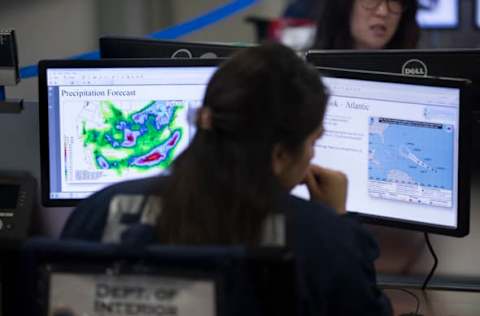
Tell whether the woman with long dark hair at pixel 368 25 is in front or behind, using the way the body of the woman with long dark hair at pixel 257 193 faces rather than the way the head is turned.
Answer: in front

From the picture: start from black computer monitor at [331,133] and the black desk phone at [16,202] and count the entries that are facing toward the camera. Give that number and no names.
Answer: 2

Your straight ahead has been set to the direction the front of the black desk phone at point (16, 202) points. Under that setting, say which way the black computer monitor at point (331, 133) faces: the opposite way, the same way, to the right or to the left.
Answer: the same way

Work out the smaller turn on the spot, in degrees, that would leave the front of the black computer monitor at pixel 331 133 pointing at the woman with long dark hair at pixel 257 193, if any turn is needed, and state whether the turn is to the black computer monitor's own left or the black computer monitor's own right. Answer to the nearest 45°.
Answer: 0° — it already faces them

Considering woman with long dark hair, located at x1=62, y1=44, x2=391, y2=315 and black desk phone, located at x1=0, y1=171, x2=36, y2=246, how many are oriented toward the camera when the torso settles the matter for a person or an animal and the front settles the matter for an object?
1

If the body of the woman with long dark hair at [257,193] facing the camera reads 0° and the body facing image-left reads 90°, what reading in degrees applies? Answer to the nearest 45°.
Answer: approximately 225°

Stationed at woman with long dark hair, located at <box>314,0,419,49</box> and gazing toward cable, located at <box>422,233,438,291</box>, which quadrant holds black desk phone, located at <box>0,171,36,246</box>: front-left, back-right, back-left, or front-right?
front-right

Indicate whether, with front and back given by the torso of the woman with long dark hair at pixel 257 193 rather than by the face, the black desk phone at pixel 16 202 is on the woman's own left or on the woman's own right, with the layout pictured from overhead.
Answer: on the woman's own left

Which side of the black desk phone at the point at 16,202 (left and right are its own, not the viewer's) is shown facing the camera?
front

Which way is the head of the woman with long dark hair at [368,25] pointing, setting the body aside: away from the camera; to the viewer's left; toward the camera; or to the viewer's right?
toward the camera

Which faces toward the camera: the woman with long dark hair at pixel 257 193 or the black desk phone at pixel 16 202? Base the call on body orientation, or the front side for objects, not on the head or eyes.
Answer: the black desk phone

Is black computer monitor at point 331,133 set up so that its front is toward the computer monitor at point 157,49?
no

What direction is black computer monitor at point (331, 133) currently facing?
toward the camera

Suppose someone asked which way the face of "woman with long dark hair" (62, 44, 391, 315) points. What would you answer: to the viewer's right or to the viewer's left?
to the viewer's right

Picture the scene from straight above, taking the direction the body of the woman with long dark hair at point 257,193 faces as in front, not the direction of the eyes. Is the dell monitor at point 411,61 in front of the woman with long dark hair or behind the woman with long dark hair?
in front
